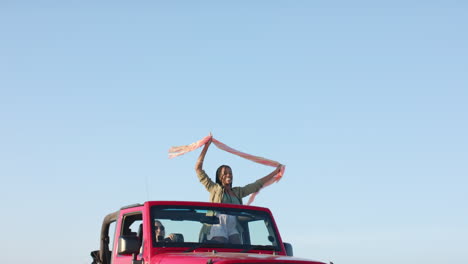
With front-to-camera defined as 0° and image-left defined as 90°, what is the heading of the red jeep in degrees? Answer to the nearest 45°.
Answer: approximately 315°
